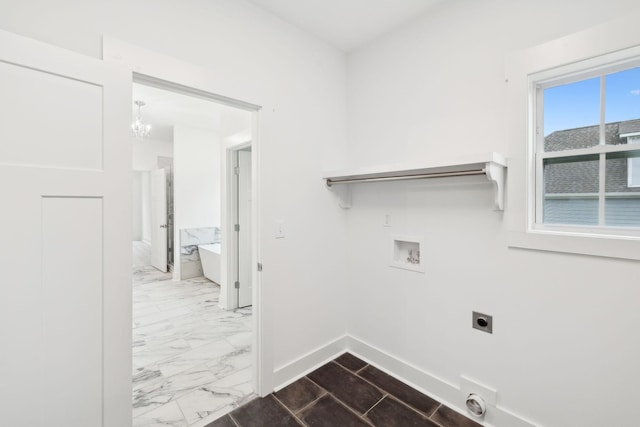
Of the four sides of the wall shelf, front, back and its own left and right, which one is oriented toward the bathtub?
right

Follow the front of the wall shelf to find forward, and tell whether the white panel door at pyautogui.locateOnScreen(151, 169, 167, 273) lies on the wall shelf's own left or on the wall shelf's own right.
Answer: on the wall shelf's own right

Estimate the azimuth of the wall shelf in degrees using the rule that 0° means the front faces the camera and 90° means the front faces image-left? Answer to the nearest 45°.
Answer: approximately 45°

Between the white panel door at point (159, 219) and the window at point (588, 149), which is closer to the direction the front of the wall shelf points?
the white panel door

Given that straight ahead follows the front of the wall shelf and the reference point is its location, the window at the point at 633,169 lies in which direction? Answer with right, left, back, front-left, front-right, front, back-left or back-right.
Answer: back-left
